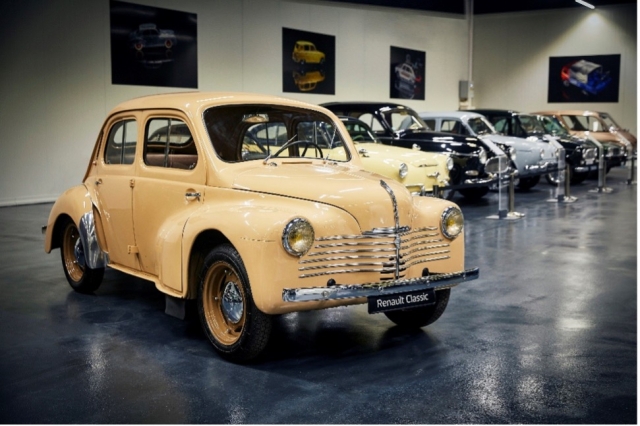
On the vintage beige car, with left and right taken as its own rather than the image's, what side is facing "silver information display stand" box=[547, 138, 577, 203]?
left

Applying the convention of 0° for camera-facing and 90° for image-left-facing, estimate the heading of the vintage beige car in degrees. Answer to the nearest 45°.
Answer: approximately 315°

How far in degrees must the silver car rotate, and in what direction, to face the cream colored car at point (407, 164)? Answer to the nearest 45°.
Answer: approximately 45° to its right

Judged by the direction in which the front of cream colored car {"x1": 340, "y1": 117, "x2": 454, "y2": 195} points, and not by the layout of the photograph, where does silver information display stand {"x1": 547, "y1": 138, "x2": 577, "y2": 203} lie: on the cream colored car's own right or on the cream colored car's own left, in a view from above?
on the cream colored car's own left

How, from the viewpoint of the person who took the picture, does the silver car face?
facing the viewer and to the right of the viewer

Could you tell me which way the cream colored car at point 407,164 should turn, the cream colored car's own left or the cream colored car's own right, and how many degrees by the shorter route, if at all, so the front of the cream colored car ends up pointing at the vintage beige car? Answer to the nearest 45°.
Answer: approximately 45° to the cream colored car's own right

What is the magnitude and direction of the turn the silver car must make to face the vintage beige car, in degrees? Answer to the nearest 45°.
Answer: approximately 45° to its right

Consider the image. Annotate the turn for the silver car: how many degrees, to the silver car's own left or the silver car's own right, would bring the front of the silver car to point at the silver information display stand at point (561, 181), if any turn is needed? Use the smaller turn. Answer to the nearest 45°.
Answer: approximately 45° to the silver car's own left
